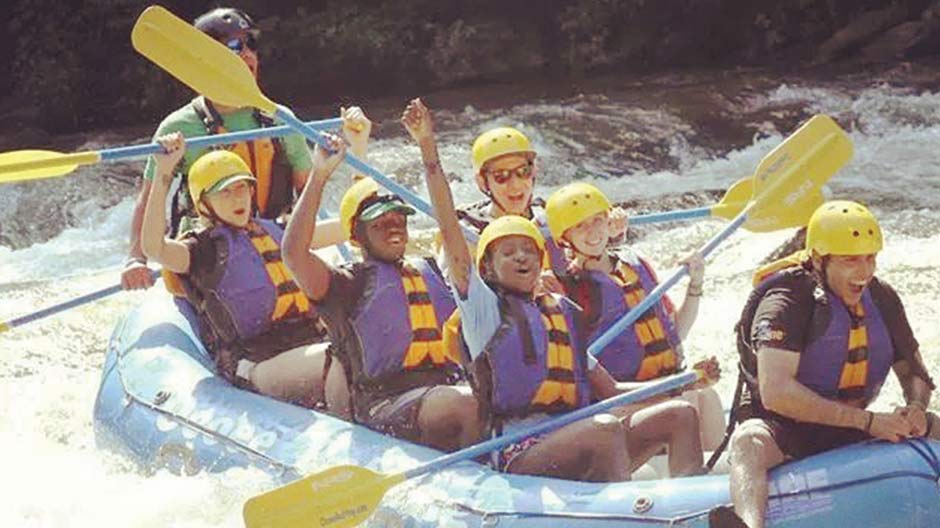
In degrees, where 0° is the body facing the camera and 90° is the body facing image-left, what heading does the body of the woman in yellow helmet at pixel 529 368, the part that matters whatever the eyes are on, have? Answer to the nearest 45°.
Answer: approximately 315°

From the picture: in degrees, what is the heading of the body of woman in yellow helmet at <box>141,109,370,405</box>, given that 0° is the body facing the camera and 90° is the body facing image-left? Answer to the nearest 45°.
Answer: approximately 315°

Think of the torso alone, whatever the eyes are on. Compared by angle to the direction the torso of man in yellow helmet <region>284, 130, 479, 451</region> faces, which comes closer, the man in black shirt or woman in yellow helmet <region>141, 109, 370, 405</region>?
the man in black shirt

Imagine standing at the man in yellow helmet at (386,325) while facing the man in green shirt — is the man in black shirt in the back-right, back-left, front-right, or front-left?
back-right

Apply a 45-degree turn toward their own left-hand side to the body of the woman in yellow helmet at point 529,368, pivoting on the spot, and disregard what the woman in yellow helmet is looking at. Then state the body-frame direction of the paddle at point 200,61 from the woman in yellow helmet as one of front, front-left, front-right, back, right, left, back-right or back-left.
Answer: back-left
